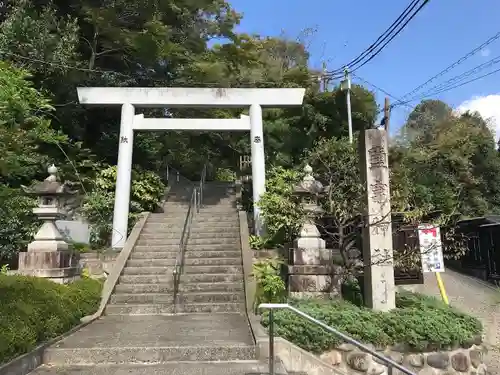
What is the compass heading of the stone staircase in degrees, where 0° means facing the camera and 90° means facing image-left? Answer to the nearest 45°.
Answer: approximately 0°

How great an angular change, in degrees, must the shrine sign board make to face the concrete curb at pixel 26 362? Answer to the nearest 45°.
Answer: approximately 45° to its right

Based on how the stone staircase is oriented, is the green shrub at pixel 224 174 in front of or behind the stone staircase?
behind

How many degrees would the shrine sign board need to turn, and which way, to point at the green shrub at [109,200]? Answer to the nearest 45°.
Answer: approximately 90° to its right

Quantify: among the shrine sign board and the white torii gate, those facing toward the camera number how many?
2

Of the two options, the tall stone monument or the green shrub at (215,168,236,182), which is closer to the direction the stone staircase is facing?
the tall stone monument

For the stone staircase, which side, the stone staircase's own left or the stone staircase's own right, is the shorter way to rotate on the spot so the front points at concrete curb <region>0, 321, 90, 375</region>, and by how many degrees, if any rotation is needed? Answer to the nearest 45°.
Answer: approximately 45° to the stone staircase's own right

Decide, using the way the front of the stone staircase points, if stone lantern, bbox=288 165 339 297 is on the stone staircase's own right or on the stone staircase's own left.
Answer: on the stone staircase's own left
